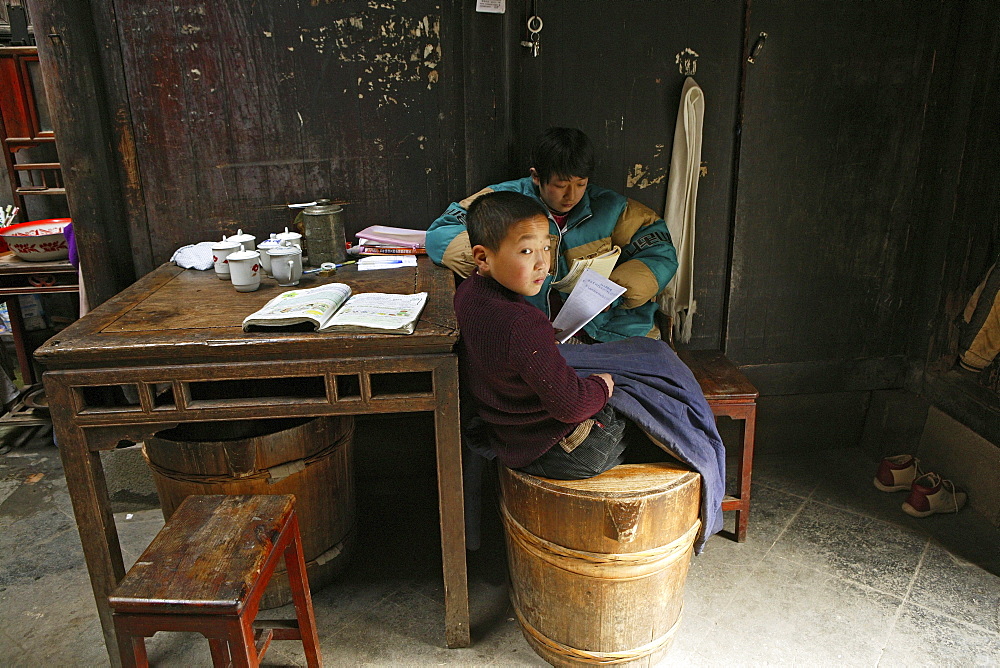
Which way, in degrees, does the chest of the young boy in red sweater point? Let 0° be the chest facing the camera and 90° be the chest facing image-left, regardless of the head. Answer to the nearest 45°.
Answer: approximately 225°

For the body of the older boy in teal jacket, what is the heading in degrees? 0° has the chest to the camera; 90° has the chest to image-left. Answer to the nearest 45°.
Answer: approximately 0°

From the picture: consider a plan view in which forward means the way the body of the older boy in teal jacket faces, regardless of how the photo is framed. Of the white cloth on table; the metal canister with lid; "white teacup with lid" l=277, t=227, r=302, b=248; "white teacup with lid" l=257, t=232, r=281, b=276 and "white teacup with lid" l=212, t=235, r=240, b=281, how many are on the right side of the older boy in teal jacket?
5

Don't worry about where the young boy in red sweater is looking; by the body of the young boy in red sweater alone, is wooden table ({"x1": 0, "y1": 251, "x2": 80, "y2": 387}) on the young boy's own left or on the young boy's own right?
on the young boy's own left

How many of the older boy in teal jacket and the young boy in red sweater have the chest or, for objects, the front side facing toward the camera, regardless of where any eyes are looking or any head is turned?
1

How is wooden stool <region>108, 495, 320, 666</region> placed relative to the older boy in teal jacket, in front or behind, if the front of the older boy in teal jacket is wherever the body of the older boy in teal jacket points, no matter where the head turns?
in front

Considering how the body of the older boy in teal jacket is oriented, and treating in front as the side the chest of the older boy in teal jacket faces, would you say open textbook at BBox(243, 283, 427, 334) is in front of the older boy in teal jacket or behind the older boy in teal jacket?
in front

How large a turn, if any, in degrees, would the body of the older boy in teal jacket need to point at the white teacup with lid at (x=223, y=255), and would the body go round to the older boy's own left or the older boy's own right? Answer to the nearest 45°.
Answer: approximately 90° to the older boy's own right

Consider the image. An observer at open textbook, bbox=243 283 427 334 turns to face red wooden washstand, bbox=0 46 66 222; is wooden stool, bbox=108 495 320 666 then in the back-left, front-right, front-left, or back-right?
back-left

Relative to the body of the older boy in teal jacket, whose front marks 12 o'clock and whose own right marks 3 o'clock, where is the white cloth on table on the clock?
The white cloth on table is roughly at 3 o'clock from the older boy in teal jacket.

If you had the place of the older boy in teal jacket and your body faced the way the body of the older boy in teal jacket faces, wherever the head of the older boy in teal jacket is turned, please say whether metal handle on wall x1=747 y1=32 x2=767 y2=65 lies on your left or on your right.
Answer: on your left

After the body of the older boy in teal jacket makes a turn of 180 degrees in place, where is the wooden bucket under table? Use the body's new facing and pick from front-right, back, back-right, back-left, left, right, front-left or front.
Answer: back-left

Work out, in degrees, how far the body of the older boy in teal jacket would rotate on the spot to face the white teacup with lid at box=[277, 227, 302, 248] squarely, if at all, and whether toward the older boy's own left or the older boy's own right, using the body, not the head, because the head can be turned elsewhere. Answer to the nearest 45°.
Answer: approximately 90° to the older boy's own right
